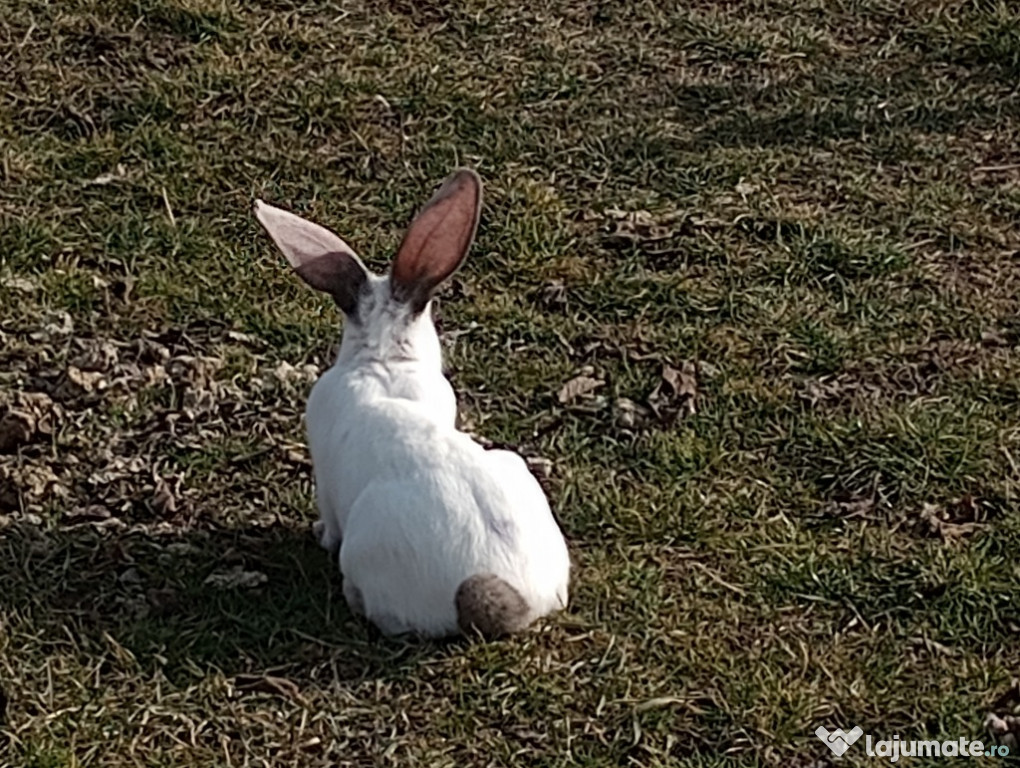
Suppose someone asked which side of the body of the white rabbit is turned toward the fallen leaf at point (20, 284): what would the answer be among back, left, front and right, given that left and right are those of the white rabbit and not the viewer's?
front

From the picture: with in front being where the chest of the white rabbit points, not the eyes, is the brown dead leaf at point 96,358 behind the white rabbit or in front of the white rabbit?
in front

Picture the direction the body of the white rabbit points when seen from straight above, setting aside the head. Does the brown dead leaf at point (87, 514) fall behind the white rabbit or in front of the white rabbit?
in front

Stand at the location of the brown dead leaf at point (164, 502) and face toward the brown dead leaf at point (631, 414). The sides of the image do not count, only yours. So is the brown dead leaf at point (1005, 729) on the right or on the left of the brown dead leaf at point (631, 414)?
right

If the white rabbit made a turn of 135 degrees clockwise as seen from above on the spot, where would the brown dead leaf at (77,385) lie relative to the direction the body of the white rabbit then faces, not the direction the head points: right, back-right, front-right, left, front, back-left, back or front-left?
back-left

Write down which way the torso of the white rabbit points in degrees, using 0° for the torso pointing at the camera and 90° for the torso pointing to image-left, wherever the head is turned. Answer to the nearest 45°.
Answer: approximately 135°

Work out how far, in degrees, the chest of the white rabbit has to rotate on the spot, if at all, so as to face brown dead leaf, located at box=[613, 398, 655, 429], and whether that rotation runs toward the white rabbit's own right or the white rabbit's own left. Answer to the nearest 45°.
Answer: approximately 90° to the white rabbit's own right

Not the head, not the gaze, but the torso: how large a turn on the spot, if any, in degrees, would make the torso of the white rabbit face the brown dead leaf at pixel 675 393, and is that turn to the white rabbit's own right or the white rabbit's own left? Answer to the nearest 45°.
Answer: approximately 90° to the white rabbit's own right

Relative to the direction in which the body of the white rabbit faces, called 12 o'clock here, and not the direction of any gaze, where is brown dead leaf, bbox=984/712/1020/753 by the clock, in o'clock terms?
The brown dead leaf is roughly at 5 o'clock from the white rabbit.
